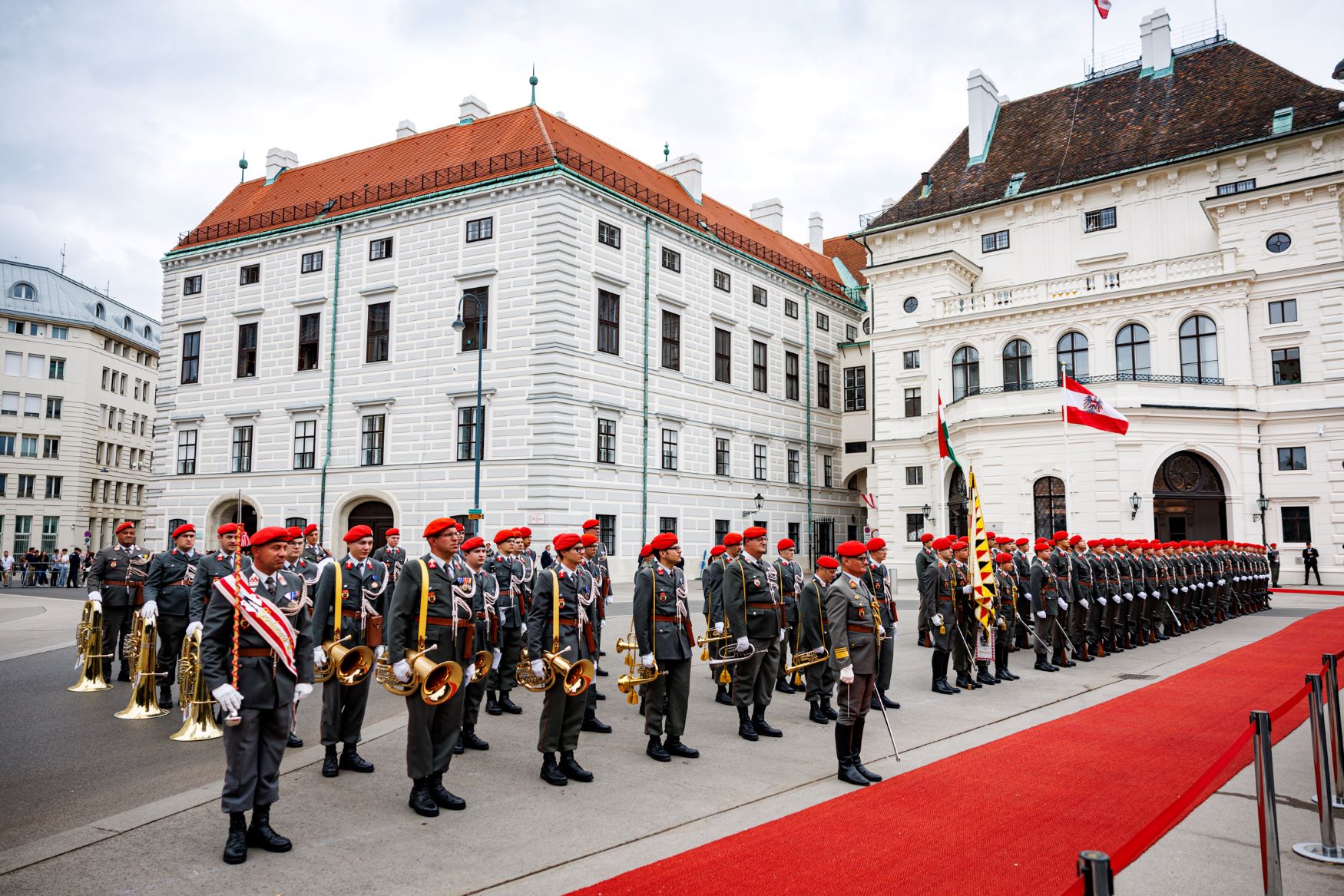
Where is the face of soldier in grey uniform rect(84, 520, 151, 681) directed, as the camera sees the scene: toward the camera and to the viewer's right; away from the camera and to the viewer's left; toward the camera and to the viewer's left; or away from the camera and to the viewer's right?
toward the camera and to the viewer's right

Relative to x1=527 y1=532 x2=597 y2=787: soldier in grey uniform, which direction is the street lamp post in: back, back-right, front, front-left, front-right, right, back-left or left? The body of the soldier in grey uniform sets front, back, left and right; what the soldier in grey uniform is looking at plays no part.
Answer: back-left

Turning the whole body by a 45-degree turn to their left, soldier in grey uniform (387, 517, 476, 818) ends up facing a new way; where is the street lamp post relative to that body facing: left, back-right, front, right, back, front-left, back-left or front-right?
left

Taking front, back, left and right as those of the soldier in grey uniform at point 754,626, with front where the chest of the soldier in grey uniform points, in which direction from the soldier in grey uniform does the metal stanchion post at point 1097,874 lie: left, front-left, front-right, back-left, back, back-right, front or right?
front-right

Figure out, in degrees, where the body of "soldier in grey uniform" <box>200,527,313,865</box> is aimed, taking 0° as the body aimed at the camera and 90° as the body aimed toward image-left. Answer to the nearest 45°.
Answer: approximately 315°

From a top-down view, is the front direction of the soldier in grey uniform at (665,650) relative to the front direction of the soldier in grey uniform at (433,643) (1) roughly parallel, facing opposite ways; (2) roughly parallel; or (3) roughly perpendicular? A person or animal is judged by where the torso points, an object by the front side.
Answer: roughly parallel

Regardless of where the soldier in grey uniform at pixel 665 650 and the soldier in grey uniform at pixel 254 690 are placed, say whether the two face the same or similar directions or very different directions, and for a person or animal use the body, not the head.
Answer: same or similar directions

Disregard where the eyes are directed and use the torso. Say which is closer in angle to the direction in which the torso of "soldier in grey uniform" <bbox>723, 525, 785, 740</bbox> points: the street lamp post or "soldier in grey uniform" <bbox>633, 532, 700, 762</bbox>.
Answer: the soldier in grey uniform

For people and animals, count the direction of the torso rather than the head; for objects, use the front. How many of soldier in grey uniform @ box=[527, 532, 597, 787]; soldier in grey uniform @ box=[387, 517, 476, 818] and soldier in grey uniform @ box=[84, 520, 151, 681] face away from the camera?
0

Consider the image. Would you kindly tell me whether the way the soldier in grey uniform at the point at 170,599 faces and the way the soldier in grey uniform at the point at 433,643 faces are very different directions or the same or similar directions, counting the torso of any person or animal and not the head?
same or similar directions

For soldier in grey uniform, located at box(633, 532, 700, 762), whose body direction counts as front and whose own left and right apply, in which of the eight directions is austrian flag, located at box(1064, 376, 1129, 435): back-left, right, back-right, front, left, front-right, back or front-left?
left

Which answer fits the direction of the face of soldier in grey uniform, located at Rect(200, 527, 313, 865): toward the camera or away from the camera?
toward the camera

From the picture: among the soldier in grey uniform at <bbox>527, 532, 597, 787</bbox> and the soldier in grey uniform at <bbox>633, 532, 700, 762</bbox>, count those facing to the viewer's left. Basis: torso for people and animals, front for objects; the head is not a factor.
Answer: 0

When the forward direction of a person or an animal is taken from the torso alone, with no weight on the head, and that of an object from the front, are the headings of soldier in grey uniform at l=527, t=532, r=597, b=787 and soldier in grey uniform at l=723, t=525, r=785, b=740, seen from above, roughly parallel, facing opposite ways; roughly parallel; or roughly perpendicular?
roughly parallel

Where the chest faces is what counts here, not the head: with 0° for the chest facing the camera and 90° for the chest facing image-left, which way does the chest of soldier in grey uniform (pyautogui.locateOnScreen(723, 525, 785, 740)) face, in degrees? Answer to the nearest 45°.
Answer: approximately 315°

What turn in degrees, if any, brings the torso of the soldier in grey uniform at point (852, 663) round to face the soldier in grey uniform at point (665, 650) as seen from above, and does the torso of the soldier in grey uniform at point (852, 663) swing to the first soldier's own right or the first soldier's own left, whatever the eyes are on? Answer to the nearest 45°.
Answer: approximately 135° to the first soldier's own right
